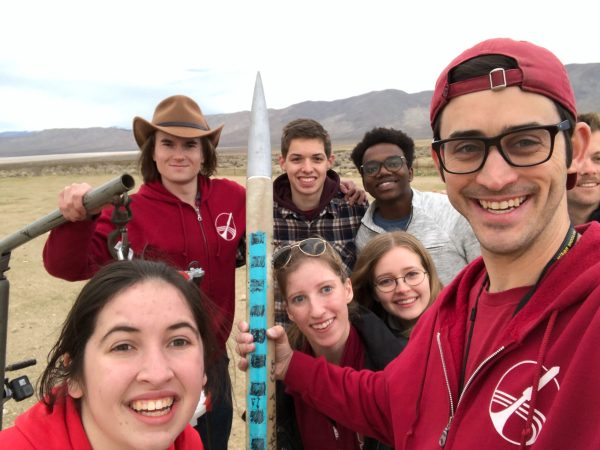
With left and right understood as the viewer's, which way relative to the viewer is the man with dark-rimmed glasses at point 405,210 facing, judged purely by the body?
facing the viewer and to the left of the viewer

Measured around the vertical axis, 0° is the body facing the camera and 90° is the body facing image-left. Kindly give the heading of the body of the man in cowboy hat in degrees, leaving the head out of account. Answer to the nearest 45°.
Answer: approximately 0°

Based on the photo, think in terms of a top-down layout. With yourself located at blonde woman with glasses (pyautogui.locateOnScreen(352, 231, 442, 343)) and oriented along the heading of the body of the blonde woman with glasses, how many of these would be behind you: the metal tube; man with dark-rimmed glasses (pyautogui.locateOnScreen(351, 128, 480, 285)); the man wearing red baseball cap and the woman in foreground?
1

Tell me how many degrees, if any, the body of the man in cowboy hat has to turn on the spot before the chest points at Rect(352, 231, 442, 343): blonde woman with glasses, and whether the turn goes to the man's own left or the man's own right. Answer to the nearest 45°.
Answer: approximately 45° to the man's own left

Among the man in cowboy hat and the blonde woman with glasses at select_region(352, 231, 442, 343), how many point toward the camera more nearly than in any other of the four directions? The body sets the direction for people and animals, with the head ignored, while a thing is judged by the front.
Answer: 2

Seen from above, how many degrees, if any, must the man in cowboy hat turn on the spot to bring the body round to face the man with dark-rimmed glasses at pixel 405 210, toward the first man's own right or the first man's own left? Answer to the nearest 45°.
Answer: approximately 90° to the first man's own left

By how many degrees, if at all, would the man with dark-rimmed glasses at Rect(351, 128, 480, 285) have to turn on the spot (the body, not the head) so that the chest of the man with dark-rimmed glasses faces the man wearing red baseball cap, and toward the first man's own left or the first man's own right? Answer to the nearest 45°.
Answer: approximately 45° to the first man's own left
